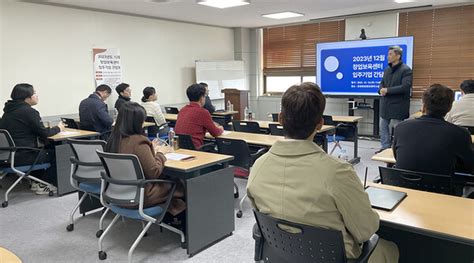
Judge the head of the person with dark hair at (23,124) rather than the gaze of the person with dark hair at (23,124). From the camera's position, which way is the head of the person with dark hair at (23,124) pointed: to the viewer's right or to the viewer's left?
to the viewer's right

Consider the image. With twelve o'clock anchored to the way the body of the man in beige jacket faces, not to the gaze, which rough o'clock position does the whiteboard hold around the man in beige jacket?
The whiteboard is roughly at 10 o'clock from the man in beige jacket.

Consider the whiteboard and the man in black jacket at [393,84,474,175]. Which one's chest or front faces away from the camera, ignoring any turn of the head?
the man in black jacket

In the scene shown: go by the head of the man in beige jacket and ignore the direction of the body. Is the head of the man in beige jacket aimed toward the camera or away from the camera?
away from the camera

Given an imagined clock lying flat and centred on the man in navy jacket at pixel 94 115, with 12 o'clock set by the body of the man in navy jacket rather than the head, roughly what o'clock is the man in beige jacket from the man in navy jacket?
The man in beige jacket is roughly at 4 o'clock from the man in navy jacket.

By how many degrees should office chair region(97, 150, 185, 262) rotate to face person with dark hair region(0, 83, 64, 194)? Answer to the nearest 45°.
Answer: approximately 90° to its left

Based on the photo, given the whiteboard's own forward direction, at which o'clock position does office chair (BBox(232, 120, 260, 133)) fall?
The office chair is roughly at 12 o'clock from the whiteboard.

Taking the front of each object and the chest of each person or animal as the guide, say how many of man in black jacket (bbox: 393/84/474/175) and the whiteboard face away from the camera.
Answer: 1
